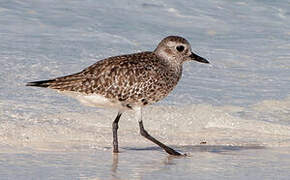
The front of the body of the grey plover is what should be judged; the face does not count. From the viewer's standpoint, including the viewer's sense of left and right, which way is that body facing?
facing to the right of the viewer
